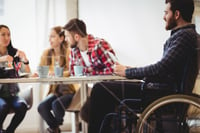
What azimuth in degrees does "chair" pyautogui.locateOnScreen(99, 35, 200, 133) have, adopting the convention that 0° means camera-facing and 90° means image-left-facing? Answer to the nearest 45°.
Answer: approximately 90°

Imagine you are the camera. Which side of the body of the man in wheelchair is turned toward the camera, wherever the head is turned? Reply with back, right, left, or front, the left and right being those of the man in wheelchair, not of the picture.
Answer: left

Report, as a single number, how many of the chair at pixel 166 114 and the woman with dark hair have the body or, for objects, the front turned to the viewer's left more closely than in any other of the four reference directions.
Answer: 1
